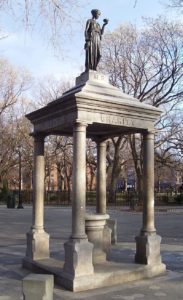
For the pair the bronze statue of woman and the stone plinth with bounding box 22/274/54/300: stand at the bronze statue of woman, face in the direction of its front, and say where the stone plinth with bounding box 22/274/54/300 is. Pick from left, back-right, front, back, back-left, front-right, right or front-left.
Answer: front-right

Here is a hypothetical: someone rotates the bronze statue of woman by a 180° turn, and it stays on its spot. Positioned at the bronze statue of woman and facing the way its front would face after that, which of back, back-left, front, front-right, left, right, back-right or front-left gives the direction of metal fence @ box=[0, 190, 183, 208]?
front-right

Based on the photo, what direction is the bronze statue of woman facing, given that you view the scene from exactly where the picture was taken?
facing the viewer and to the right of the viewer
